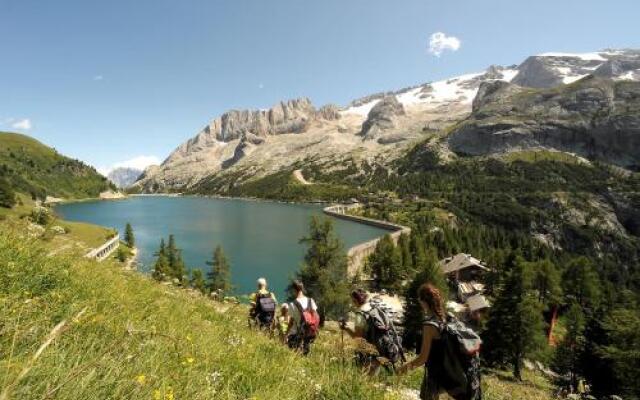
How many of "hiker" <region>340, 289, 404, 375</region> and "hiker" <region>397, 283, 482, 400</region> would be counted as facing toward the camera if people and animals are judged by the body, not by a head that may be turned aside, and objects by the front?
0

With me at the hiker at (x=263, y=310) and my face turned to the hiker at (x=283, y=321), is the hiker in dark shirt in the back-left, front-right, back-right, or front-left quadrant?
front-right

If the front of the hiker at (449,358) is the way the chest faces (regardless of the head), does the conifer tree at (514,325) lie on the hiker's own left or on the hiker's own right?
on the hiker's own right

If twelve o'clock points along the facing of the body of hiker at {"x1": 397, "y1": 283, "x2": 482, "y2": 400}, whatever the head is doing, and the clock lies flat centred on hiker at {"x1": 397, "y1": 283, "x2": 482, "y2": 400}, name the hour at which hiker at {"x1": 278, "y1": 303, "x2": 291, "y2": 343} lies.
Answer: hiker at {"x1": 278, "y1": 303, "x2": 291, "y2": 343} is roughly at 12 o'clock from hiker at {"x1": 397, "y1": 283, "x2": 482, "y2": 400}.

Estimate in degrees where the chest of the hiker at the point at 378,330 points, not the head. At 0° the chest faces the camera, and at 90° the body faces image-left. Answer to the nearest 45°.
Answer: approximately 135°

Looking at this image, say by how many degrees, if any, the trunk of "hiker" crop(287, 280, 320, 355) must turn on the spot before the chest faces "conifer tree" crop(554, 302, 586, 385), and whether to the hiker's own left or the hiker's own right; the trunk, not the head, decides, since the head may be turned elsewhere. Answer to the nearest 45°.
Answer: approximately 90° to the hiker's own right

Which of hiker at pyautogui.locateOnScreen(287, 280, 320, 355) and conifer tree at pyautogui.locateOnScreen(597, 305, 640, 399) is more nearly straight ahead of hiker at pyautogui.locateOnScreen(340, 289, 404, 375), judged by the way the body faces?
the hiker

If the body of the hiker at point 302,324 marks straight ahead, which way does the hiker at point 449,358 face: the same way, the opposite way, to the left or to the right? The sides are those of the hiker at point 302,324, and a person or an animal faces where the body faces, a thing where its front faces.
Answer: the same way

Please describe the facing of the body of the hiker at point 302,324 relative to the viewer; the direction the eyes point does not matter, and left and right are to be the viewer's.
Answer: facing away from the viewer and to the left of the viewer

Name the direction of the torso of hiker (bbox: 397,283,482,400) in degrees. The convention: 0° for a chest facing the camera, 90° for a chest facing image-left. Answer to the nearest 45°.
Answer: approximately 135°

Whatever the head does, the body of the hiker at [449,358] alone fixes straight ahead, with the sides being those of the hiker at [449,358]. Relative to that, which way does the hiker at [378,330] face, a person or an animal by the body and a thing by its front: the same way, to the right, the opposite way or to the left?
the same way
